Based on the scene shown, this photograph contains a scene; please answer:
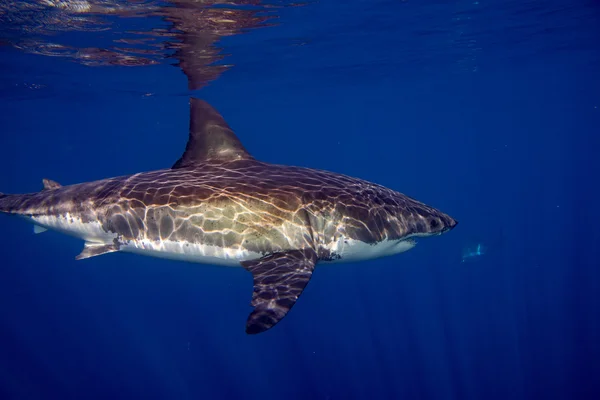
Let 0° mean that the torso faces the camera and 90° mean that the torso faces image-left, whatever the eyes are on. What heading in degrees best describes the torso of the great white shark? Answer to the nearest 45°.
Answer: approximately 270°
